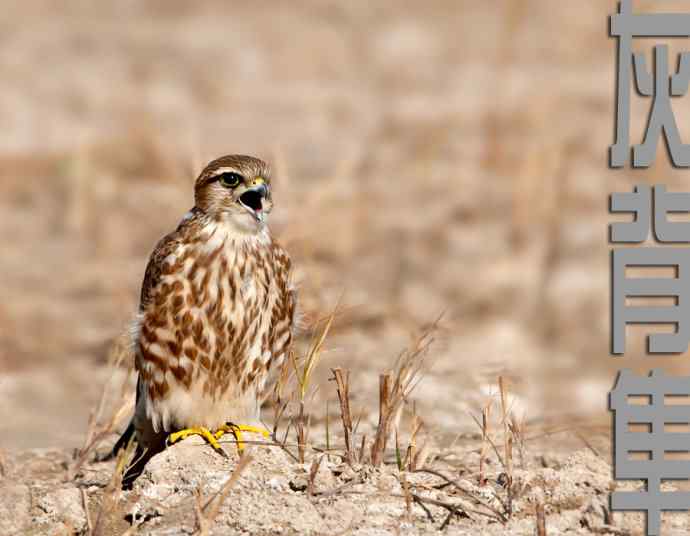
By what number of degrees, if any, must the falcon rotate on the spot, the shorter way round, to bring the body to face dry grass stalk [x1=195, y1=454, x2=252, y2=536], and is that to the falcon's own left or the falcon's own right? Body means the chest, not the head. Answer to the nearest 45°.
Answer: approximately 45° to the falcon's own right

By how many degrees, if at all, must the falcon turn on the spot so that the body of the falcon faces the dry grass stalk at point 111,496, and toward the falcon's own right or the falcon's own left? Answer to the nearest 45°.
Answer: approximately 90° to the falcon's own right

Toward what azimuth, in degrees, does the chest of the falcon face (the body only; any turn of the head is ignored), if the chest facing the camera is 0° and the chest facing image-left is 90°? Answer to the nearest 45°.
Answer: approximately 315°
